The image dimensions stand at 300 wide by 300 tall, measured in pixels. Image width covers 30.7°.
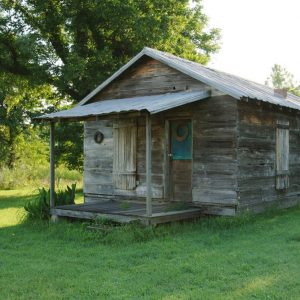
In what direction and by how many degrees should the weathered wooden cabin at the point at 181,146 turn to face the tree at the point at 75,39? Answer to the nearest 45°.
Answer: approximately 90° to its right

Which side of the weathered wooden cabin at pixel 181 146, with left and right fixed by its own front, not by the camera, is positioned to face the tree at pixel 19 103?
right

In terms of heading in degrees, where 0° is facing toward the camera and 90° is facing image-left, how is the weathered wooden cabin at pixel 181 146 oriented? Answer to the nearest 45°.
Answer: approximately 45°
